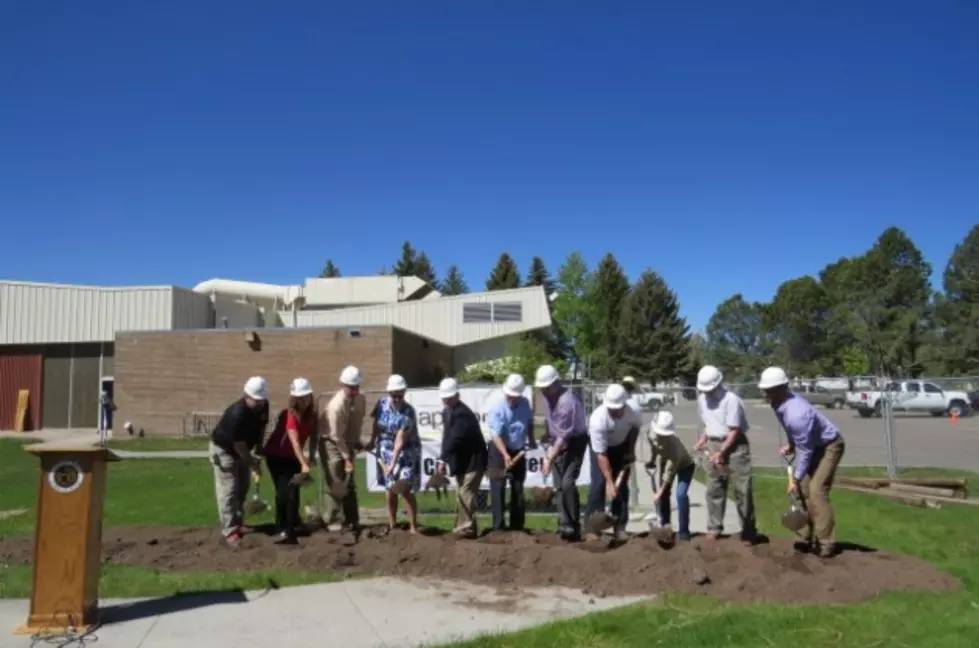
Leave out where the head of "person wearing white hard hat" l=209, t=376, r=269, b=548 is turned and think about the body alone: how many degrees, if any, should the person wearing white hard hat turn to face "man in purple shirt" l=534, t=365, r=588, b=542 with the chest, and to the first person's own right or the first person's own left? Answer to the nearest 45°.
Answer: approximately 45° to the first person's own left

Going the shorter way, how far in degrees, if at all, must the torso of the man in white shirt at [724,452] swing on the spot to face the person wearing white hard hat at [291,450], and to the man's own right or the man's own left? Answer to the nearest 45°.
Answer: approximately 45° to the man's own right

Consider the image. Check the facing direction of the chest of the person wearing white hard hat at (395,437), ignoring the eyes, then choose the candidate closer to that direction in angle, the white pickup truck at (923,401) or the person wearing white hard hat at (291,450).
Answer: the person wearing white hard hat

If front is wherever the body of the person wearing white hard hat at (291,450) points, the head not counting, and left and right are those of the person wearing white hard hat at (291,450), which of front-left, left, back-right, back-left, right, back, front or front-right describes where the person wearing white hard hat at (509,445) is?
front-left

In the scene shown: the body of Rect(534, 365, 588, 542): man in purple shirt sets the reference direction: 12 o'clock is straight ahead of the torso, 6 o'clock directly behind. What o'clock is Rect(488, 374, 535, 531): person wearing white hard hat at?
The person wearing white hard hat is roughly at 2 o'clock from the man in purple shirt.

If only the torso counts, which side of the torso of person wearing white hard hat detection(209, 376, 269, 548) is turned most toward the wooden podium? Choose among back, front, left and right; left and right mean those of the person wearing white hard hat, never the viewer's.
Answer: right

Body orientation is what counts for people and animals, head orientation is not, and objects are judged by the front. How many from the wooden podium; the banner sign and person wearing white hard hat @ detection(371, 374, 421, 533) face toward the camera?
3

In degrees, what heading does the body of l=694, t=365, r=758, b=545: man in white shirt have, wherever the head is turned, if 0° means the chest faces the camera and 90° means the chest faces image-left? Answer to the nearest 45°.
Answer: approximately 45°

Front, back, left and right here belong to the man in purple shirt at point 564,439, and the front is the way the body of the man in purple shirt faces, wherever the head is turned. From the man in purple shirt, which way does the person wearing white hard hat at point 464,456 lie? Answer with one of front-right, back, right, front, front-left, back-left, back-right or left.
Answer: front-right

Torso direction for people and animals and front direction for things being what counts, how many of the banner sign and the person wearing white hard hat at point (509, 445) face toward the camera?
2

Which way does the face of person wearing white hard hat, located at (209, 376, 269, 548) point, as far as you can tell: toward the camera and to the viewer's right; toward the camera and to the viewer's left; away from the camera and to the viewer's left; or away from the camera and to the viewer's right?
toward the camera and to the viewer's right

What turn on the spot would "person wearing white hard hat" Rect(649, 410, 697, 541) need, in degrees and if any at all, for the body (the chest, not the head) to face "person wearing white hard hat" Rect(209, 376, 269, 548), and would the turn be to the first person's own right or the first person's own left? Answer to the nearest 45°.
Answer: approximately 45° to the first person's own right
